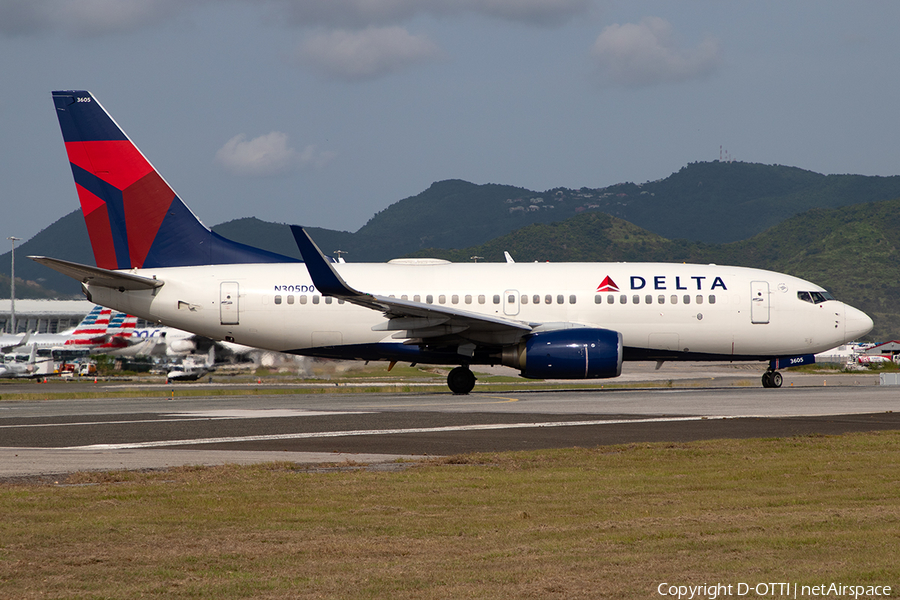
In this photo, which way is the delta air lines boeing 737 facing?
to the viewer's right
